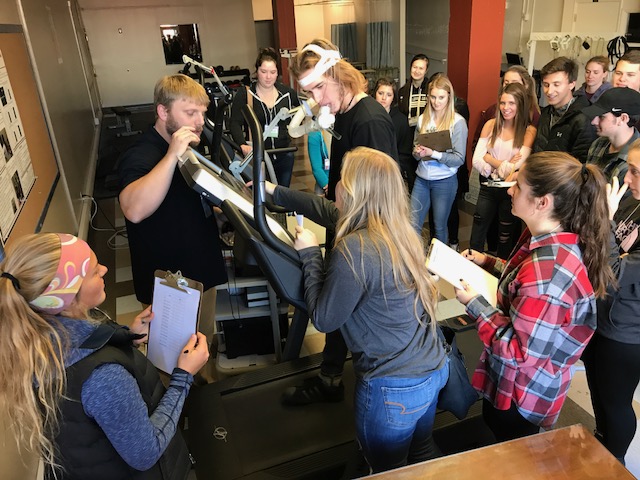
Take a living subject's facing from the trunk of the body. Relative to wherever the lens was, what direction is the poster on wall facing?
facing to the right of the viewer

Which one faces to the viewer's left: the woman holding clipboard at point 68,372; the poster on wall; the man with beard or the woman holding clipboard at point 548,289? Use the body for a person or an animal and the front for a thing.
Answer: the woman holding clipboard at point 548,289

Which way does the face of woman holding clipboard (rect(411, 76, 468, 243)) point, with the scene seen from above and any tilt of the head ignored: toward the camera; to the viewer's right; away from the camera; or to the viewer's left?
toward the camera

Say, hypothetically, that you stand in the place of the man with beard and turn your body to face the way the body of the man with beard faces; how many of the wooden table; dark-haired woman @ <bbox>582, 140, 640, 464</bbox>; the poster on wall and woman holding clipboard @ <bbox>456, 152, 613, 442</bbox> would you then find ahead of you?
3

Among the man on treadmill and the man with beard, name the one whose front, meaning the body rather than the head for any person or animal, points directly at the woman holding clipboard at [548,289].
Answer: the man with beard

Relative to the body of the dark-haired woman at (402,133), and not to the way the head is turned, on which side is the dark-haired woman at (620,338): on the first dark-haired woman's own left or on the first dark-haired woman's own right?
on the first dark-haired woman's own left

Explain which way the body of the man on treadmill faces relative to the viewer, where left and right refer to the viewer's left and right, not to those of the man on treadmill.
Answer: facing to the left of the viewer

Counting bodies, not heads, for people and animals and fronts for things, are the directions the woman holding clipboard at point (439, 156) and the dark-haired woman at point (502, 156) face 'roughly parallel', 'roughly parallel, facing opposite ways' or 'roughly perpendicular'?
roughly parallel

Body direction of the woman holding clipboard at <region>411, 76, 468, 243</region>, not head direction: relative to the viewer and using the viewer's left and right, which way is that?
facing the viewer and to the left of the viewer

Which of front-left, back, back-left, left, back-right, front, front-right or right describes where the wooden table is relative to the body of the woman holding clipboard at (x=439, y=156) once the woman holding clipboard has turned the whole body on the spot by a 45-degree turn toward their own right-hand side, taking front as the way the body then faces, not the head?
left

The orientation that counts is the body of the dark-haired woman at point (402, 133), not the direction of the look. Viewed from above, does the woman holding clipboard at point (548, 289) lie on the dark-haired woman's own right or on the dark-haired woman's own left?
on the dark-haired woman's own left

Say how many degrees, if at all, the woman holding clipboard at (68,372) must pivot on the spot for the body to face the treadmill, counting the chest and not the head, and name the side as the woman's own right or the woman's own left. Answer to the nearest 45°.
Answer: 0° — they already face it

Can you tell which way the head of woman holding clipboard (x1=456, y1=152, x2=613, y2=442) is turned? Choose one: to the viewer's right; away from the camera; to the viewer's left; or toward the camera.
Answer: to the viewer's left

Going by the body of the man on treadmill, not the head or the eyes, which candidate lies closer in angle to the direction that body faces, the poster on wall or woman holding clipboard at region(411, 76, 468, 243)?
the poster on wall

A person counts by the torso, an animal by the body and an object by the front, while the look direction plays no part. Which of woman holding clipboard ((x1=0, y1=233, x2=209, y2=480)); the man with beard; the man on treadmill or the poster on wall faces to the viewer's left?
the man on treadmill
